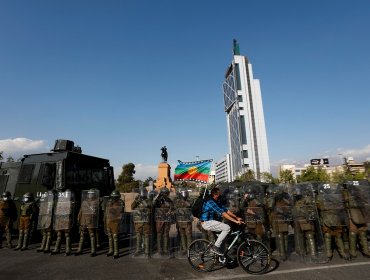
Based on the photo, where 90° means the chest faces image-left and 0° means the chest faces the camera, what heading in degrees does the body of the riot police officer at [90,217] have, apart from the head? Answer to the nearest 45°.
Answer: approximately 0°

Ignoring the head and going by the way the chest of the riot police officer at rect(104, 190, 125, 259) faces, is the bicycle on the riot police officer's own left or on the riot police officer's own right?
on the riot police officer's own left

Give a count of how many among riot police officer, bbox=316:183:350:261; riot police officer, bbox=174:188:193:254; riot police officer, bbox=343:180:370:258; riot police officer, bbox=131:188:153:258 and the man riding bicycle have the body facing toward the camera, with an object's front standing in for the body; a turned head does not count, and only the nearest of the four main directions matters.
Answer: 4

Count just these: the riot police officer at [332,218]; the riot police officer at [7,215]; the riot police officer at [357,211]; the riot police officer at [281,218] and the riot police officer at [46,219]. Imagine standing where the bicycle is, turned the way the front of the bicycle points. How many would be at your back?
2

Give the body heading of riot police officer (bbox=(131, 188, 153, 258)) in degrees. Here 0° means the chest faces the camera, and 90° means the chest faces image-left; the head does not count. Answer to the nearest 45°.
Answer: approximately 0°

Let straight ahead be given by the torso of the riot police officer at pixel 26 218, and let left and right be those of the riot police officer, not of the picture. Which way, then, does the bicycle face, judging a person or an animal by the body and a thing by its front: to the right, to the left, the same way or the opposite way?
to the left

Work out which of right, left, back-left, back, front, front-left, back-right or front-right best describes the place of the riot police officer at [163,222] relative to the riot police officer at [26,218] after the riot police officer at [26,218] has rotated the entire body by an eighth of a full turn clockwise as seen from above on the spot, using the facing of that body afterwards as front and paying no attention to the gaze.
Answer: back-left

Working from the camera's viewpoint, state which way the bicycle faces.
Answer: facing to the right of the viewer

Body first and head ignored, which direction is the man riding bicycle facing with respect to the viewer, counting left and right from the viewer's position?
facing to the right of the viewer
